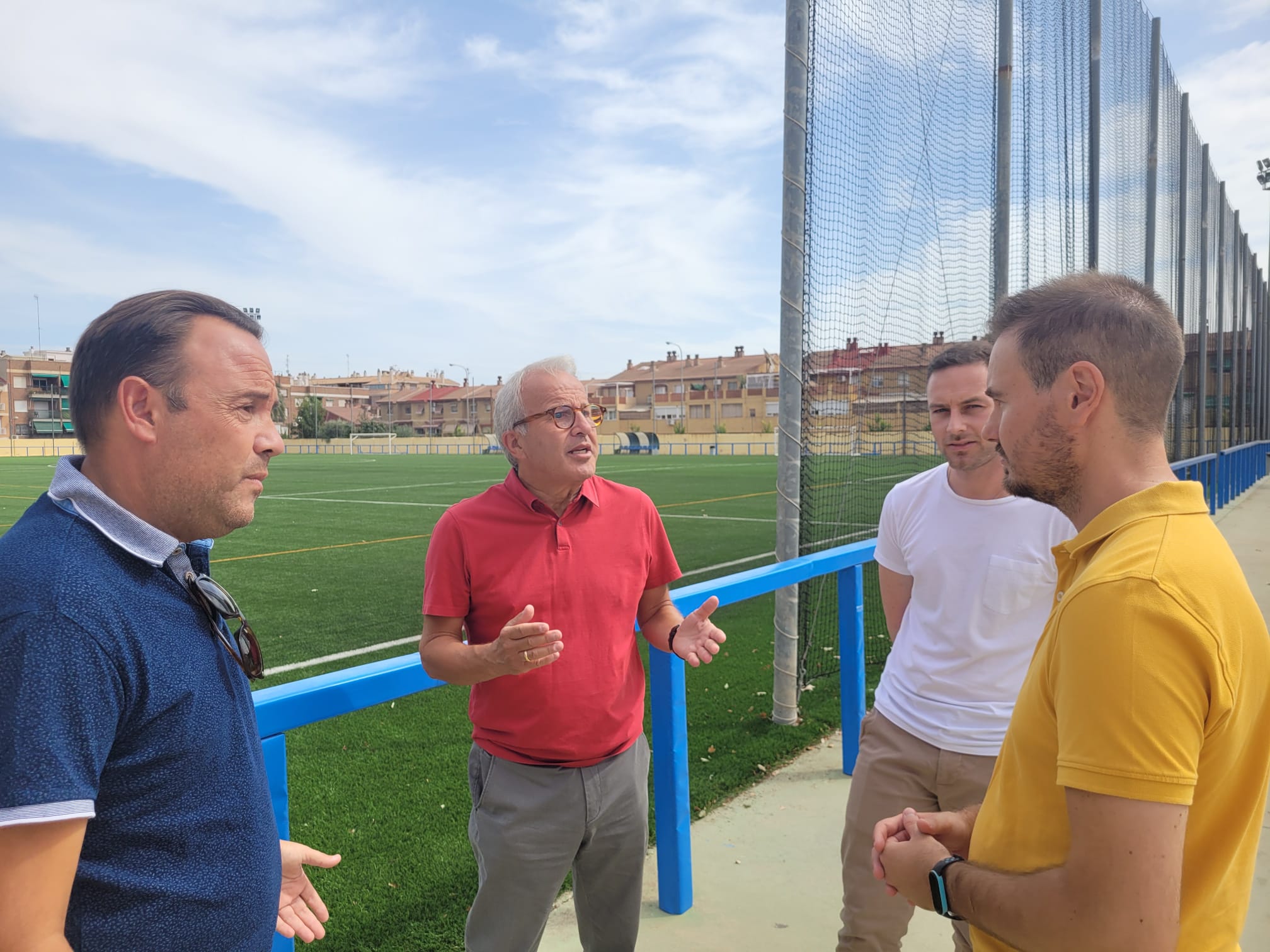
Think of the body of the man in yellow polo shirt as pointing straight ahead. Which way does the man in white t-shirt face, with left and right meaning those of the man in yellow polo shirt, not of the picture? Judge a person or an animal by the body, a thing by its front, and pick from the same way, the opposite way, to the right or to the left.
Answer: to the left

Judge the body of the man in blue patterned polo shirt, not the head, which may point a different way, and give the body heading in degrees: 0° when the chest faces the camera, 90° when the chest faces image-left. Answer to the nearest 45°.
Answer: approximately 270°

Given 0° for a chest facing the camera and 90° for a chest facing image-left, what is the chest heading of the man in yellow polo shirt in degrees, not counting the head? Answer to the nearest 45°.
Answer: approximately 90°

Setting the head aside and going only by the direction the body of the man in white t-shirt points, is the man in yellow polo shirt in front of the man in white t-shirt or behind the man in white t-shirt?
in front

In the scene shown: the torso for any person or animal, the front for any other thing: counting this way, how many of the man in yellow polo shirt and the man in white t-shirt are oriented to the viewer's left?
1

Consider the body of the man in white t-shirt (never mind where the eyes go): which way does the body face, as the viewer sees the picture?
toward the camera

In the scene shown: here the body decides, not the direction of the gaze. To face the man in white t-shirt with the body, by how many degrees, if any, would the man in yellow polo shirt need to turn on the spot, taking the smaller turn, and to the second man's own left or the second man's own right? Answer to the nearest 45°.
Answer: approximately 90° to the second man's own right

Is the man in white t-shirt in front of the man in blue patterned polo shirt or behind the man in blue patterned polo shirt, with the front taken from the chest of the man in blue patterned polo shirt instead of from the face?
in front

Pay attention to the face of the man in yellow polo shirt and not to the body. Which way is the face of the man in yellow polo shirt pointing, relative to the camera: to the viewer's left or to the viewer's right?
to the viewer's left

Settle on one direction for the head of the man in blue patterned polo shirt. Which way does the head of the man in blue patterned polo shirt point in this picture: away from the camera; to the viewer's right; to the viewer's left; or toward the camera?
to the viewer's right

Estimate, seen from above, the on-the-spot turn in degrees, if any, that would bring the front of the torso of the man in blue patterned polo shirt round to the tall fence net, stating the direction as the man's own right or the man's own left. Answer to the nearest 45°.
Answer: approximately 45° to the man's own left

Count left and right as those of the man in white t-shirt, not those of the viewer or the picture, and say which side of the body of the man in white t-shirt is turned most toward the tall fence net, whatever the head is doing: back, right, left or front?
back
